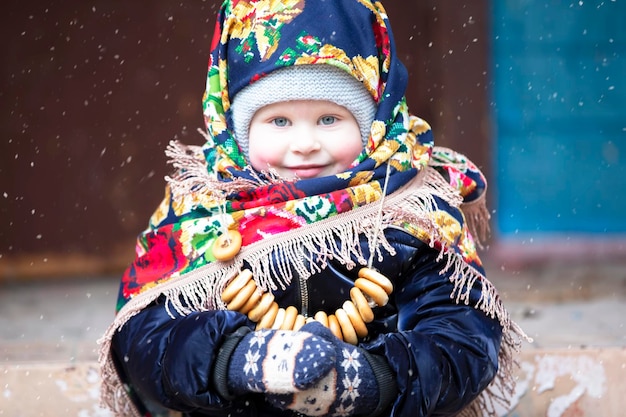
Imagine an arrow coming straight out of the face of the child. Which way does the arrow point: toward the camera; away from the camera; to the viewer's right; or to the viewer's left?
toward the camera

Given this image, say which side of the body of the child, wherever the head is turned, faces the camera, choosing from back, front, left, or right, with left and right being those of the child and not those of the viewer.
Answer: front
